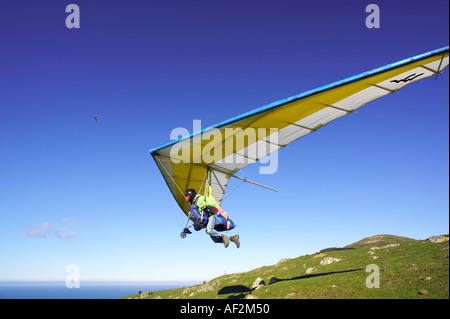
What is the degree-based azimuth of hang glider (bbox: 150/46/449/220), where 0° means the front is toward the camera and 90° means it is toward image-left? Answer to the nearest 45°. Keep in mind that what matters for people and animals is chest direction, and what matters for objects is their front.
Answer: approximately 45°
